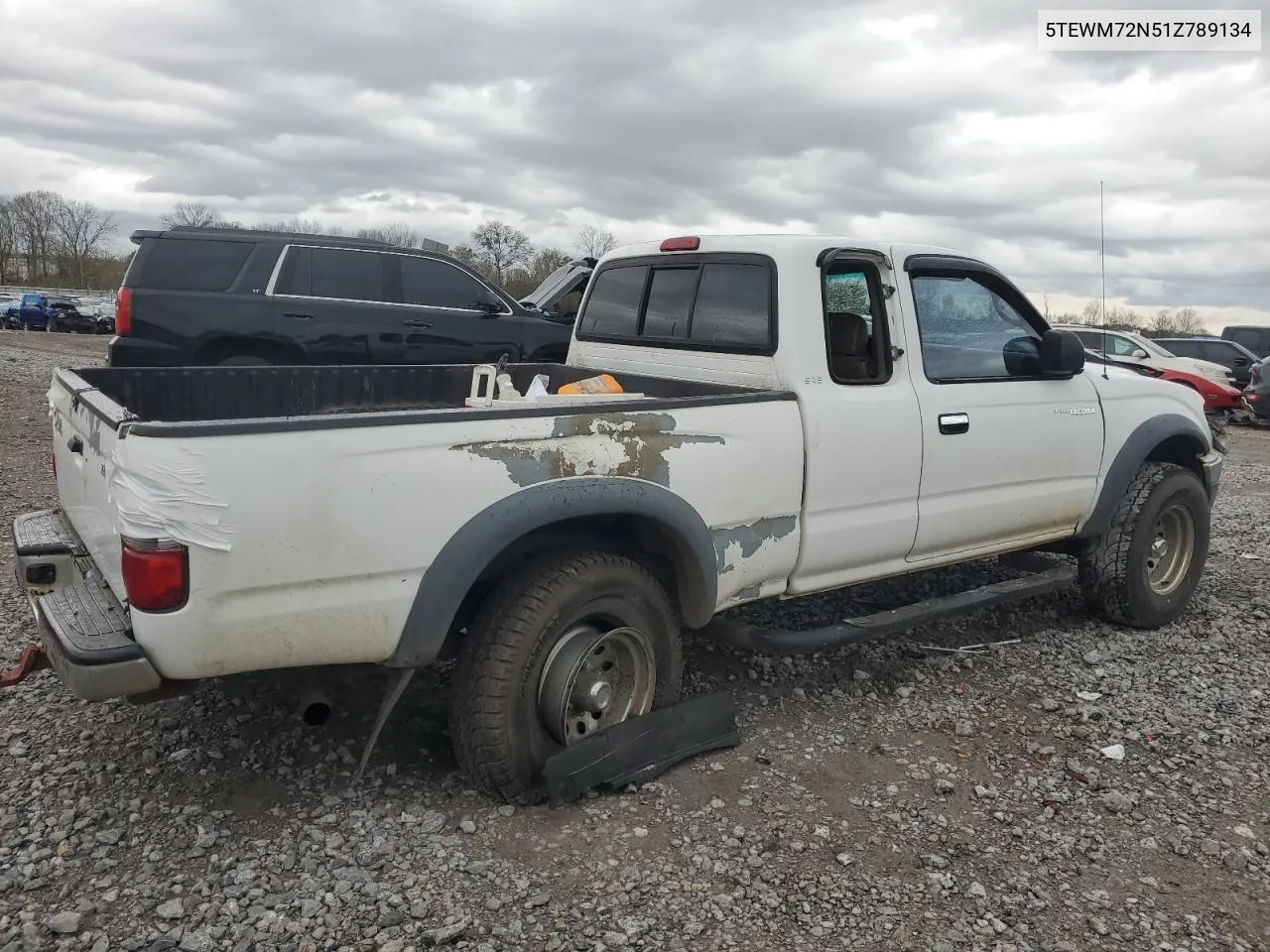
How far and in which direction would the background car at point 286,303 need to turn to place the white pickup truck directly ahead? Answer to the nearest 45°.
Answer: approximately 90° to its right

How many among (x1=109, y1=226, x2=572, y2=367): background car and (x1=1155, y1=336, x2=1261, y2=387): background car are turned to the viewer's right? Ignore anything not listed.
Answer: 2

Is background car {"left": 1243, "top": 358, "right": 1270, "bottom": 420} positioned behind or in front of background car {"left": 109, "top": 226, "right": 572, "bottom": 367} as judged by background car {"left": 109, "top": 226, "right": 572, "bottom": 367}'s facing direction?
in front

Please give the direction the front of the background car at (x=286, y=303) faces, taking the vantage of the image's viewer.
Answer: facing to the right of the viewer

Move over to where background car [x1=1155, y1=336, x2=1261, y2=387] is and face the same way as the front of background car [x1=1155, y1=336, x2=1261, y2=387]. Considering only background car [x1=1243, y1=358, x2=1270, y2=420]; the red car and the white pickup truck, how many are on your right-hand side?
3

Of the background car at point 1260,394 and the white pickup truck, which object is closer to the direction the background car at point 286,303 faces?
the background car

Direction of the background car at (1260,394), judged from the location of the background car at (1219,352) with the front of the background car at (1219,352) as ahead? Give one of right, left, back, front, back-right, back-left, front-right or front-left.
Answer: right

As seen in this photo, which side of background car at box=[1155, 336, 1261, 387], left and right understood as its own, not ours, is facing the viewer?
right

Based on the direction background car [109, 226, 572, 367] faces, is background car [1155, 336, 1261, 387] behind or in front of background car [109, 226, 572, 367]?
in front

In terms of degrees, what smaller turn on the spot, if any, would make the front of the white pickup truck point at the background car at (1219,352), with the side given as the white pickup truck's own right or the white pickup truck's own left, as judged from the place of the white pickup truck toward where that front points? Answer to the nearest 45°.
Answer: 0° — it already faces it

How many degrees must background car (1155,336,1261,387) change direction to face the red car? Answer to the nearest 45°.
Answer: approximately 90° to its right

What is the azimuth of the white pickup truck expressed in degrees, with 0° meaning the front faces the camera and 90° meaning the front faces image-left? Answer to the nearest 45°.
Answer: approximately 225°
